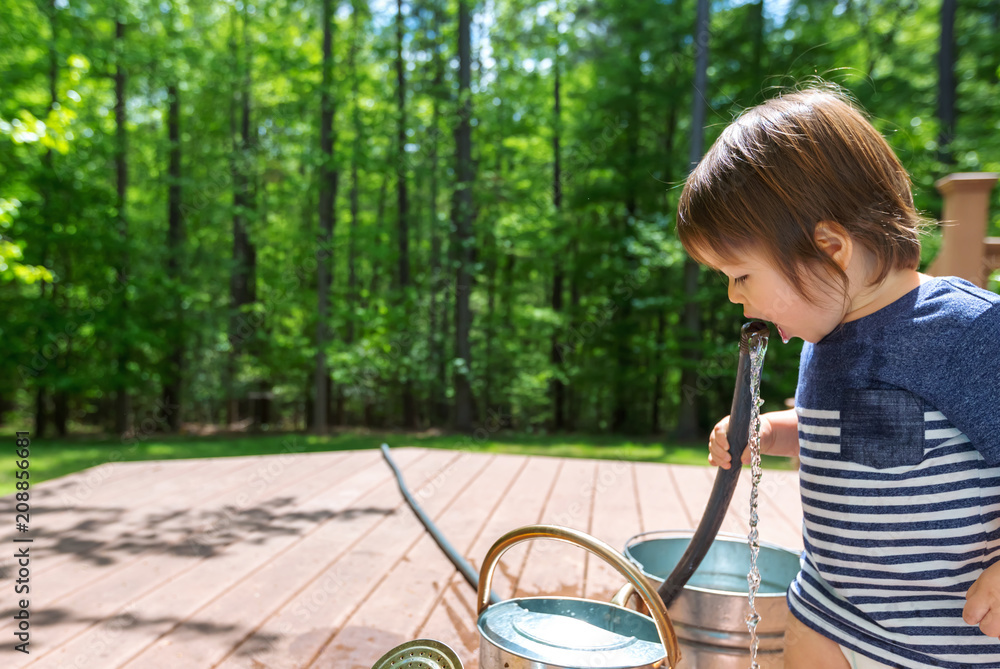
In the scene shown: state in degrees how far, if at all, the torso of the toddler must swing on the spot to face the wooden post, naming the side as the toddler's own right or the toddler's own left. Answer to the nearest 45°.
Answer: approximately 135° to the toddler's own right

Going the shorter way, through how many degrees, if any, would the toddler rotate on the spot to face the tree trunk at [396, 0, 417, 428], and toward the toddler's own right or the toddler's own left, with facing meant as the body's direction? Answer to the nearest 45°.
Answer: approximately 90° to the toddler's own right

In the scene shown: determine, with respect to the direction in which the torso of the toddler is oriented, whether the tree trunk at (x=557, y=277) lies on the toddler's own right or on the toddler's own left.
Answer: on the toddler's own right

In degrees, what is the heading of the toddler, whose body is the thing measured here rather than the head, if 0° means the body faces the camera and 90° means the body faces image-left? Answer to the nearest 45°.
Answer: approximately 45°

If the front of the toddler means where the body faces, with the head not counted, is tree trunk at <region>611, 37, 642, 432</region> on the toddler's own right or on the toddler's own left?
on the toddler's own right

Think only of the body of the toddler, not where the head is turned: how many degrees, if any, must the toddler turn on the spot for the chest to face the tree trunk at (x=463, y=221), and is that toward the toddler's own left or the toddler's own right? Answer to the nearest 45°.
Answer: approximately 90° to the toddler's own right

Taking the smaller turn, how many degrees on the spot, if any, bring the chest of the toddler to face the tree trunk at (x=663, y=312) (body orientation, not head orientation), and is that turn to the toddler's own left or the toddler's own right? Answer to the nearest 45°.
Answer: approximately 135° to the toddler's own right

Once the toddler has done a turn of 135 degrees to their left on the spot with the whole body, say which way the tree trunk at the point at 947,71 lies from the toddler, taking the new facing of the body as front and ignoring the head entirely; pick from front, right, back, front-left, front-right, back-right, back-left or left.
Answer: left

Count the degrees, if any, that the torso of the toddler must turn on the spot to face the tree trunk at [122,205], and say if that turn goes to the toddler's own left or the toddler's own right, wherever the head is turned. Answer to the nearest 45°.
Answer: approximately 90° to the toddler's own right
